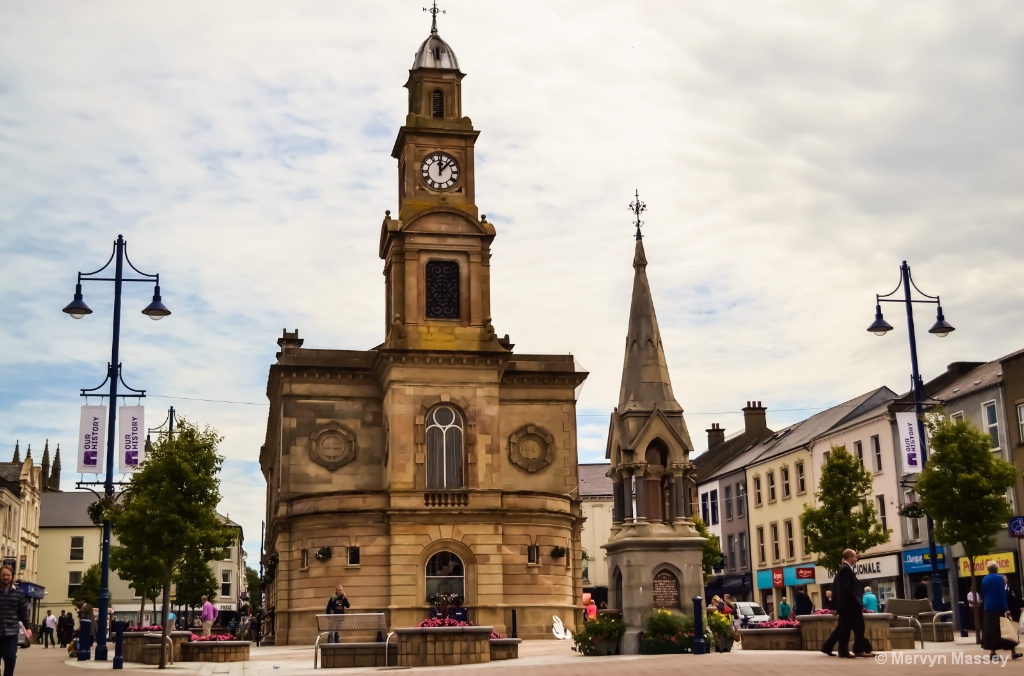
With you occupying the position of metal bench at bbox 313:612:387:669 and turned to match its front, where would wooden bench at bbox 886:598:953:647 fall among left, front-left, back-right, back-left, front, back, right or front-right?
left

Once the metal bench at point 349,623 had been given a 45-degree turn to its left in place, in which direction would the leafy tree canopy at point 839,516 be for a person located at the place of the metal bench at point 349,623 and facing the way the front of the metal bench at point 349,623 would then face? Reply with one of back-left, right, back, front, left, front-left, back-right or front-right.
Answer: left

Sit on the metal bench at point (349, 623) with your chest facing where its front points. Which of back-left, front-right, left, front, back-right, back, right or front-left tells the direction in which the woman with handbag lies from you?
front-left

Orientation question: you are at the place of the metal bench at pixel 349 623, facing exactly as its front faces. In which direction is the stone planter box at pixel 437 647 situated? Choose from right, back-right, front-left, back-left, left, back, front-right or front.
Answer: front-left

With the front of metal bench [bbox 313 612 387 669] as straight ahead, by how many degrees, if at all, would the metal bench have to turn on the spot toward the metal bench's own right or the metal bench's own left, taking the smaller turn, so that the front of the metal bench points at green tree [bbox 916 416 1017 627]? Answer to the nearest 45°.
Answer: approximately 90° to the metal bench's own left

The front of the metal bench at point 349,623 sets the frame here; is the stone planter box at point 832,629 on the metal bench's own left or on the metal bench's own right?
on the metal bench's own left

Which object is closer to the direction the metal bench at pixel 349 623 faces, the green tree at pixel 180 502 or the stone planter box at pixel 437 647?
the stone planter box

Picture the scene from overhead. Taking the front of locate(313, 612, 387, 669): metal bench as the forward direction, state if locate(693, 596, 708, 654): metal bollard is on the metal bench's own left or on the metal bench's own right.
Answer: on the metal bench's own left

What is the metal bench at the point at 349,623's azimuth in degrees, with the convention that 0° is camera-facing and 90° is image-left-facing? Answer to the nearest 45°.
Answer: approximately 0°

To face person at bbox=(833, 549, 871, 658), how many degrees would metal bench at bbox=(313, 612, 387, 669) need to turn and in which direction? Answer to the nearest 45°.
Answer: approximately 45° to its left

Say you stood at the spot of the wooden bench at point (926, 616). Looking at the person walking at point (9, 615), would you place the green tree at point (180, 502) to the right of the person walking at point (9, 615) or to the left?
right

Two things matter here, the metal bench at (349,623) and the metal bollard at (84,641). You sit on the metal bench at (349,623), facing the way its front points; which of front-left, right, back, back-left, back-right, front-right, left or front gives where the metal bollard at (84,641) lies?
back-right

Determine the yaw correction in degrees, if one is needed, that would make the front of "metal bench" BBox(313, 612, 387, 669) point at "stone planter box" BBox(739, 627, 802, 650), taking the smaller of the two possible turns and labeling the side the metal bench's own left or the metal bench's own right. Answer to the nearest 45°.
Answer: approximately 90° to the metal bench's own left
